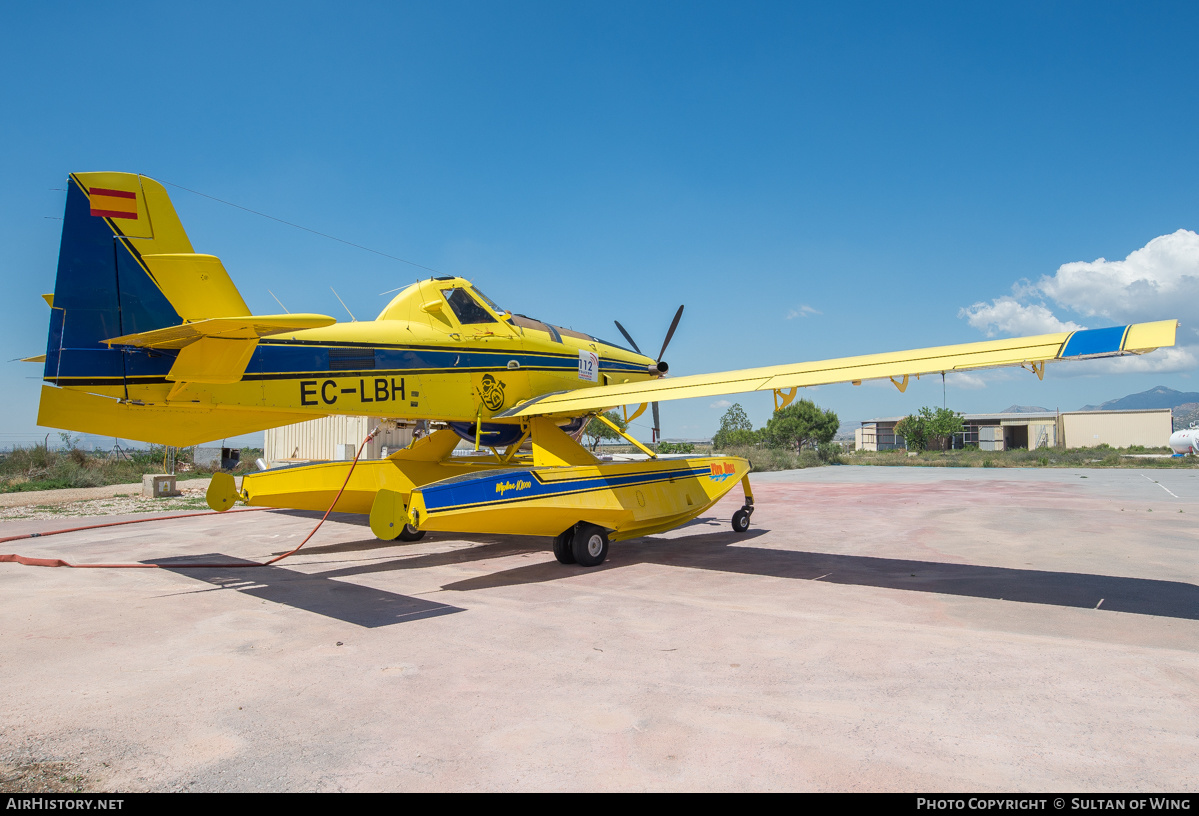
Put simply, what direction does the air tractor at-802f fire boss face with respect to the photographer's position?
facing away from the viewer and to the right of the viewer

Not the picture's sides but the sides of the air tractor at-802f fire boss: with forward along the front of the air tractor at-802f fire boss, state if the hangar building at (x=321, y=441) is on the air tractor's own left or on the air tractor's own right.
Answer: on the air tractor's own left
